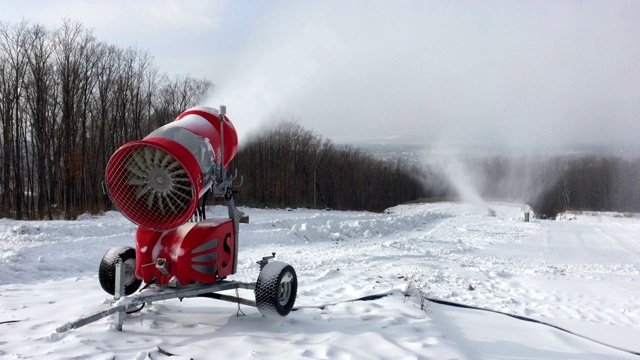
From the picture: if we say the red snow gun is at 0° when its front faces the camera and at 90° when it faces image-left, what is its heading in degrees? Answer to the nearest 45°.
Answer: approximately 225°
